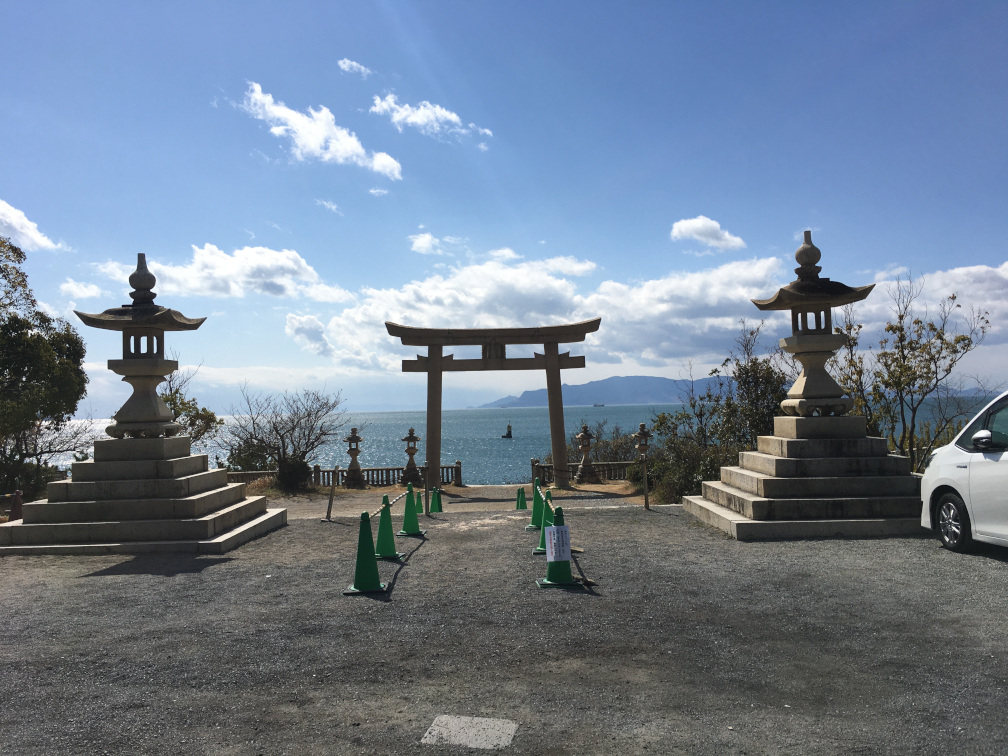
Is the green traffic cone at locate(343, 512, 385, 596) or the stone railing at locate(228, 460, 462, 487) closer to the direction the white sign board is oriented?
the green traffic cone

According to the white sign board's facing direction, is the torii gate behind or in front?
behind

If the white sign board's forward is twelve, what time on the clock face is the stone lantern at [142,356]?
The stone lantern is roughly at 4 o'clock from the white sign board.

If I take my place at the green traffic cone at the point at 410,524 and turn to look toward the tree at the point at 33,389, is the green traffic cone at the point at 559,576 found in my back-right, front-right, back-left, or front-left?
back-left

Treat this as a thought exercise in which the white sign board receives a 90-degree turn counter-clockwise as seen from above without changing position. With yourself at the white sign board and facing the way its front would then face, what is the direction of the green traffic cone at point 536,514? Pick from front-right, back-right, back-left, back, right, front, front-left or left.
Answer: left

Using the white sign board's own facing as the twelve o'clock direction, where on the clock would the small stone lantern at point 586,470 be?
The small stone lantern is roughly at 6 o'clock from the white sign board.

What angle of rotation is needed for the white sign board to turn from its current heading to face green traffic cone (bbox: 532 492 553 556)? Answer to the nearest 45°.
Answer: approximately 180°

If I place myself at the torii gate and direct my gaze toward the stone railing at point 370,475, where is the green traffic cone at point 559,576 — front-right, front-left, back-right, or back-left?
back-left

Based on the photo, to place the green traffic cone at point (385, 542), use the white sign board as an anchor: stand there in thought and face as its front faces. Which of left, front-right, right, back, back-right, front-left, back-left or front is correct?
back-right

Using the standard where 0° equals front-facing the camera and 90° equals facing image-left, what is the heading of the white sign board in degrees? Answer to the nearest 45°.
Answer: approximately 0°

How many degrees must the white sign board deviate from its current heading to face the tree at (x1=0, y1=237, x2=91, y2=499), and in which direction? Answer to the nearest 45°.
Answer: approximately 135° to its right

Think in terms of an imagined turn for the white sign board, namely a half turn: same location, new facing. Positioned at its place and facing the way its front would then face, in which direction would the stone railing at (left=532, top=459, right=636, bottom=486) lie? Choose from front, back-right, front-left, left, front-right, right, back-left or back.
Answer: front
